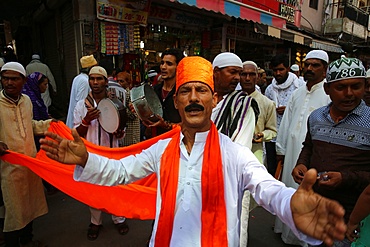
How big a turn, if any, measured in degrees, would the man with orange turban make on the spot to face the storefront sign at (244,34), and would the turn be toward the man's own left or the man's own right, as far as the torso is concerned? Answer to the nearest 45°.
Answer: approximately 180°

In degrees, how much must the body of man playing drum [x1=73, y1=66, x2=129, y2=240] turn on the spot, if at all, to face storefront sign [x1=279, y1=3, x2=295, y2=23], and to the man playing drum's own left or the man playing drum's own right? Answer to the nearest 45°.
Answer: approximately 135° to the man playing drum's own left

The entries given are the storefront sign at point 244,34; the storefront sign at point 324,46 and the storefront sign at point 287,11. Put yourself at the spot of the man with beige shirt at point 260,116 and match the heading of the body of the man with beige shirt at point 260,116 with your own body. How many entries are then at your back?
3

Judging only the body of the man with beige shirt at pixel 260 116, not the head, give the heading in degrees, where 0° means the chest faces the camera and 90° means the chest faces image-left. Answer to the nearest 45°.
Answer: approximately 0°

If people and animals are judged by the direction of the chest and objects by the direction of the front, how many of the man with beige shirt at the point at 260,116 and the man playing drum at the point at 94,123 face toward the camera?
2

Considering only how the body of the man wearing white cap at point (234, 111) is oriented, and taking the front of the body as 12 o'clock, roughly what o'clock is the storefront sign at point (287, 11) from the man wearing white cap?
The storefront sign is roughly at 8 o'clock from the man wearing white cap.

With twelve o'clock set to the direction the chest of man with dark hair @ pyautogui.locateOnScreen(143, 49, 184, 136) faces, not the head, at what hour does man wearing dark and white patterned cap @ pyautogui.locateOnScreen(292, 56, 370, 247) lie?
The man wearing dark and white patterned cap is roughly at 9 o'clock from the man with dark hair.

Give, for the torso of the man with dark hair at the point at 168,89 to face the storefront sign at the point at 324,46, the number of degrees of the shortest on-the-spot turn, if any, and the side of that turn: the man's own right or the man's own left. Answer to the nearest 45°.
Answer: approximately 180°

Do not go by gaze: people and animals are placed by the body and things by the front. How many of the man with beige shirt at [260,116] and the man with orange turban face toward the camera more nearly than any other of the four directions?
2

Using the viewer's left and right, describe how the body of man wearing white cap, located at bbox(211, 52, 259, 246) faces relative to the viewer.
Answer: facing the viewer and to the right of the viewer

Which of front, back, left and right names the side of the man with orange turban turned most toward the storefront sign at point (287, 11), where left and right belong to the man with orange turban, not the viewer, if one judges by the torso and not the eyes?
back
